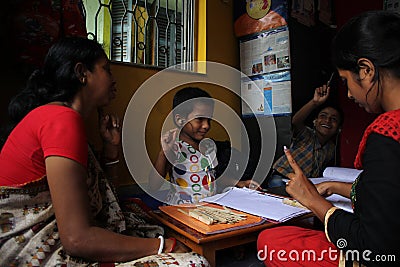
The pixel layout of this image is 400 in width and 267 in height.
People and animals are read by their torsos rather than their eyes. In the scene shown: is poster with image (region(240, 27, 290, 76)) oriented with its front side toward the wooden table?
yes

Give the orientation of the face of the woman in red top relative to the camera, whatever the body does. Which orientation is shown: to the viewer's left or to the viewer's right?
to the viewer's right

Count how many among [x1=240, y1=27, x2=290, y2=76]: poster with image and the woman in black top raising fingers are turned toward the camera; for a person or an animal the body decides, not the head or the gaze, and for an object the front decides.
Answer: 1

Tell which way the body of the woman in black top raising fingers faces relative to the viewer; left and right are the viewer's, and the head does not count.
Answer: facing to the left of the viewer

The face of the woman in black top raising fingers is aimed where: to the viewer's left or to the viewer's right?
to the viewer's left

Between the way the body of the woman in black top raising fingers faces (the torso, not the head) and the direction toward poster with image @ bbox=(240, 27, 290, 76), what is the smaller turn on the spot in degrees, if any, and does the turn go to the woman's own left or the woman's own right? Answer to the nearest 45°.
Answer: approximately 90° to the woman's own right

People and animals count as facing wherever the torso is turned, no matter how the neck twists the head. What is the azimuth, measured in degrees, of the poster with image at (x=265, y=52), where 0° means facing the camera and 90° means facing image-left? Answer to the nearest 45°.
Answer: approximately 0°

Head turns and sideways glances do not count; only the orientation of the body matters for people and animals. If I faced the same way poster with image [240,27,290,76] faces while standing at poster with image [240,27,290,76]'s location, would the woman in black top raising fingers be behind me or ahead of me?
ahead

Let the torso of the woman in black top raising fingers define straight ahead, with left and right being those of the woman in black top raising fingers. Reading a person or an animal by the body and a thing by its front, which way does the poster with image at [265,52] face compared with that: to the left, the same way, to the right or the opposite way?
to the left
